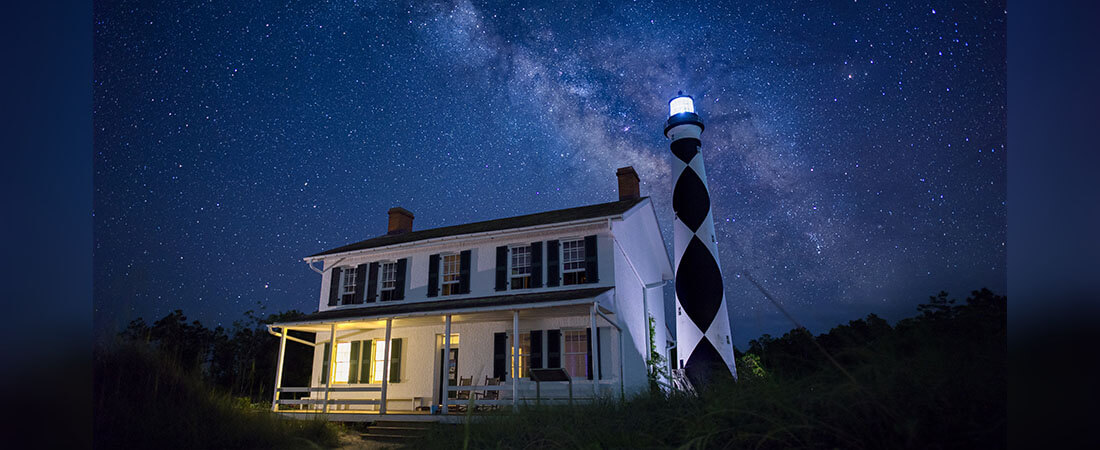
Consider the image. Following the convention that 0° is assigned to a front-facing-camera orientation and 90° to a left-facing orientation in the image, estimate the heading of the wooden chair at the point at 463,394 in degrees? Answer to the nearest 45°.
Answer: approximately 45°

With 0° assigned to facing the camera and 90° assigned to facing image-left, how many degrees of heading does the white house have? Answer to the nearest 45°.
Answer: approximately 45°
